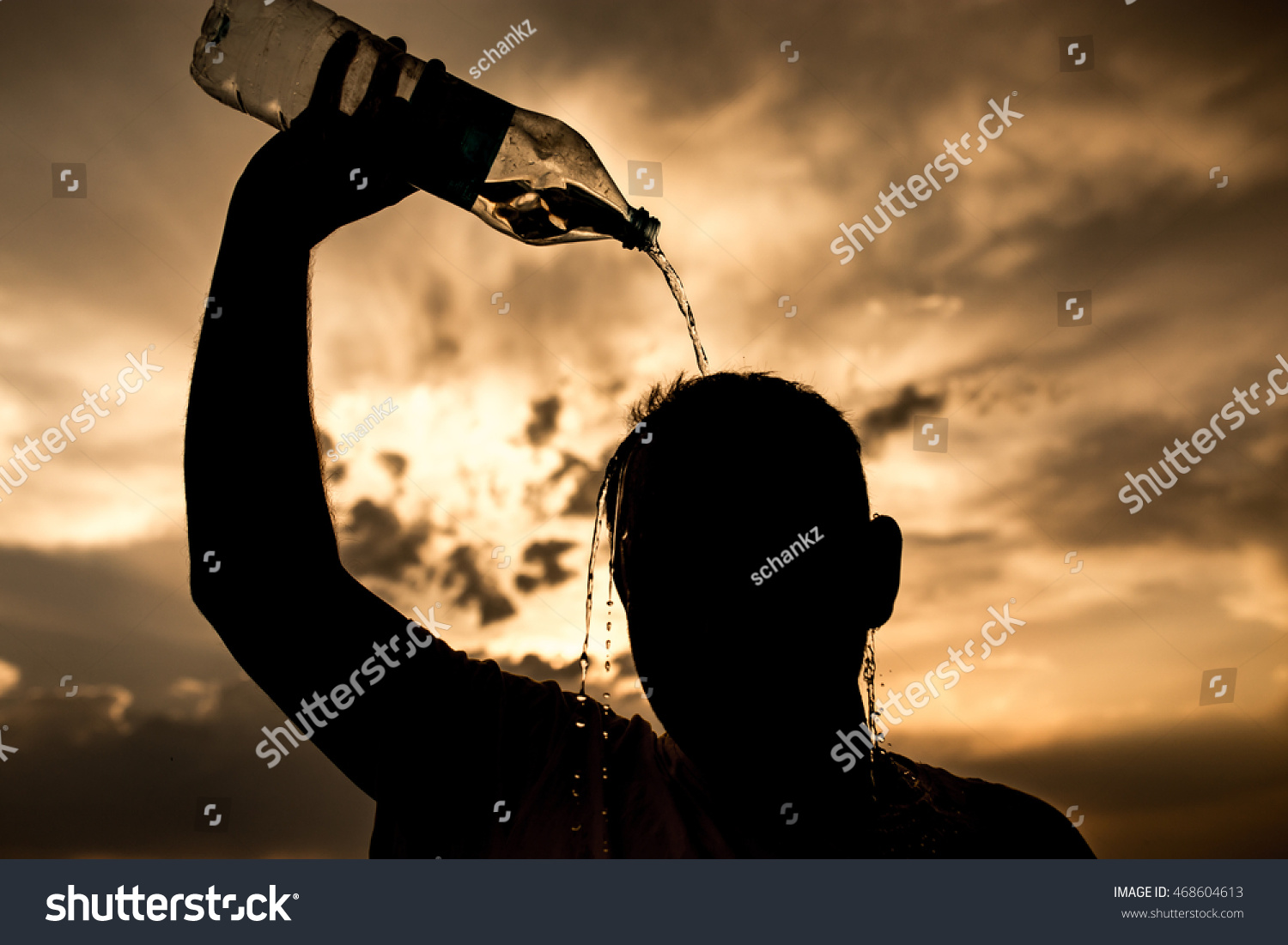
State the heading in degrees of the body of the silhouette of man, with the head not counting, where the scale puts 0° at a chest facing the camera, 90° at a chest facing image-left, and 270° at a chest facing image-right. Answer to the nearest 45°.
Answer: approximately 45°
